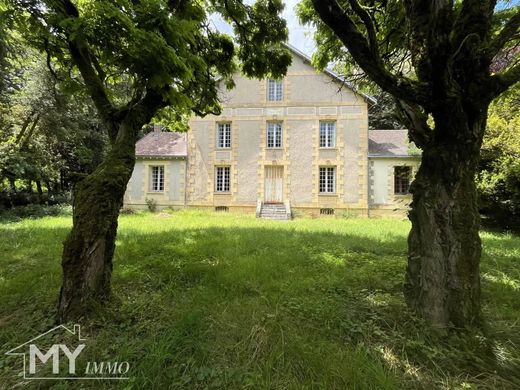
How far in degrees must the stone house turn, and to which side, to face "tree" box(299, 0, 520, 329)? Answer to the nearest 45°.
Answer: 0° — it already faces it

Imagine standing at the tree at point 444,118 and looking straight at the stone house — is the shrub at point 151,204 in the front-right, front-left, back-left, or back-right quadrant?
front-left

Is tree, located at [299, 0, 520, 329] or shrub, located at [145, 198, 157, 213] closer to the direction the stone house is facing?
the tree

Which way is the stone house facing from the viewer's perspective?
toward the camera

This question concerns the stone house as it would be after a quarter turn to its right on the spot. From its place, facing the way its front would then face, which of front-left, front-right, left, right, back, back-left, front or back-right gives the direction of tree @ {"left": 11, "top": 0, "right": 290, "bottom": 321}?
left

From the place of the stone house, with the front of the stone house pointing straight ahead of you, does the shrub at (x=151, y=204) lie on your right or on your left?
on your right
